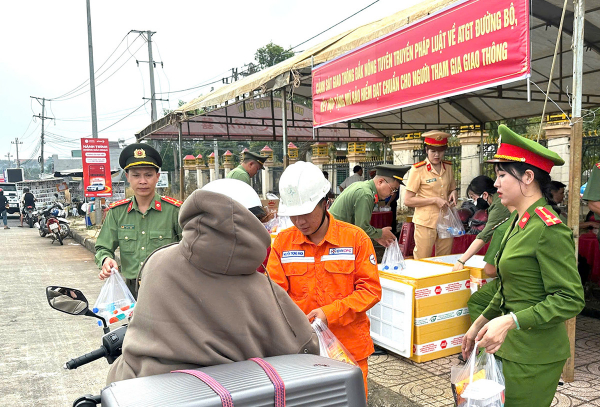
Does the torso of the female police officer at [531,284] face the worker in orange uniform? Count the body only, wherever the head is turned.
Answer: yes

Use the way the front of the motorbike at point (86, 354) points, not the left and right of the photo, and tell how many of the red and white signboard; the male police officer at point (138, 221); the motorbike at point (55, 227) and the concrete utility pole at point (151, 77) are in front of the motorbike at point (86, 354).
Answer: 4

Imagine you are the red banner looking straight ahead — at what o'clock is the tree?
The tree is roughly at 4 o'clock from the red banner.

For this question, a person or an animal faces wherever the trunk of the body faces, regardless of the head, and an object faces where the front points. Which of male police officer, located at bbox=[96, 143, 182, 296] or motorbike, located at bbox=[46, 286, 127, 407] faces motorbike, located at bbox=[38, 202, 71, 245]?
motorbike, located at bbox=[46, 286, 127, 407]

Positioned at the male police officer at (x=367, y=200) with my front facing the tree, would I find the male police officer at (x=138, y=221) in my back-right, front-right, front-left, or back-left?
back-left

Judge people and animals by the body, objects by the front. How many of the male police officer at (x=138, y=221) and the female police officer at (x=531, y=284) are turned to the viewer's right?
0

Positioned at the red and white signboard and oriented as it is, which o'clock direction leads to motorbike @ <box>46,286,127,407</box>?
The motorbike is roughly at 12 o'clock from the red and white signboard.

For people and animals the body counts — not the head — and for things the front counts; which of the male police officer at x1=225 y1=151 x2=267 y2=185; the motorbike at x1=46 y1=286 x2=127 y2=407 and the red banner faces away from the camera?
the motorbike

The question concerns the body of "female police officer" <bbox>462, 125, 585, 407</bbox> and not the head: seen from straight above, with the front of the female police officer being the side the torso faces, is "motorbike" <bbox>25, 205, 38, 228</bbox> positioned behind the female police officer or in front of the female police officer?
in front

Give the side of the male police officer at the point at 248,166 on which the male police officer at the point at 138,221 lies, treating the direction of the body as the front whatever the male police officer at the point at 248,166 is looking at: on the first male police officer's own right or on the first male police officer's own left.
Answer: on the first male police officer's own right
